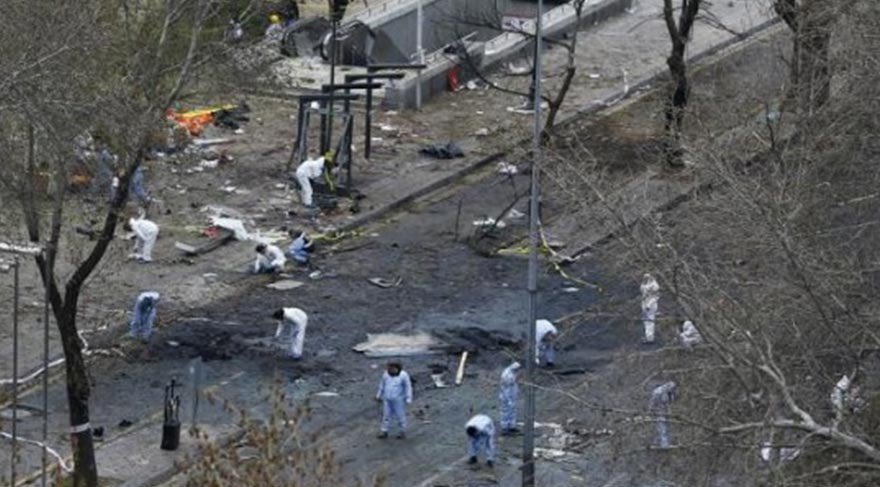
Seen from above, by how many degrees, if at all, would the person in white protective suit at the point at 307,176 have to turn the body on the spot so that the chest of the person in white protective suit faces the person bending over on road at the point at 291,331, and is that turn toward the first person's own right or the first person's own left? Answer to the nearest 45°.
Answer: approximately 90° to the first person's own right

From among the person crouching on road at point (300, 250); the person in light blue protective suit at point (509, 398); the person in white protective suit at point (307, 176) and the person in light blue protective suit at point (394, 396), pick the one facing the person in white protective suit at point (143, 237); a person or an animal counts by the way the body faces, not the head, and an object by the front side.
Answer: the person crouching on road

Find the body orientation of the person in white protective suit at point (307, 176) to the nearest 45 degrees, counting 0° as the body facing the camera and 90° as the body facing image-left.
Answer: approximately 270°

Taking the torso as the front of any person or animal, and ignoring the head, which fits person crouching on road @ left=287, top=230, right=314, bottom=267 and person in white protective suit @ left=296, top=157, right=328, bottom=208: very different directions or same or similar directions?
very different directions

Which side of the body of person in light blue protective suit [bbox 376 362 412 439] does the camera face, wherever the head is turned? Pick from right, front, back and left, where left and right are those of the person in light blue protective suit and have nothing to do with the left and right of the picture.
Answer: front

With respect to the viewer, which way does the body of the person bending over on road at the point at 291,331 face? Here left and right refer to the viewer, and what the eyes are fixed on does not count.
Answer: facing to the left of the viewer

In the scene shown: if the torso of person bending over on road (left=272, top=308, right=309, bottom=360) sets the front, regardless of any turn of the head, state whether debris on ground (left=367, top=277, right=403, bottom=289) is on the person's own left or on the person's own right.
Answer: on the person's own right

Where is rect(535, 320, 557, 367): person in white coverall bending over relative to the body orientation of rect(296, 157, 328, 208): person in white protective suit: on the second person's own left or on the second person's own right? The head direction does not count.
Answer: on the second person's own right

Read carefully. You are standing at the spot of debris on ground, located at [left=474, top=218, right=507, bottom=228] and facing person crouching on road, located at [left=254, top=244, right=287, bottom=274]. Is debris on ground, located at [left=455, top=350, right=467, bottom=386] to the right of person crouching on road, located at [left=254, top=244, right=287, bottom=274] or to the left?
left

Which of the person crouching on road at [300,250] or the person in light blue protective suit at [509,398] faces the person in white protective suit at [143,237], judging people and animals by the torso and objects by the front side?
the person crouching on road

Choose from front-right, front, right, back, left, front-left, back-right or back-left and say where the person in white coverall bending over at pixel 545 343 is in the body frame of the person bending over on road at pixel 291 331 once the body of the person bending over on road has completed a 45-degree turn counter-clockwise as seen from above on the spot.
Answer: back-left

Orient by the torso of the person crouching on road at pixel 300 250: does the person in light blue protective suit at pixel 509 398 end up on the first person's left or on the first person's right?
on the first person's left

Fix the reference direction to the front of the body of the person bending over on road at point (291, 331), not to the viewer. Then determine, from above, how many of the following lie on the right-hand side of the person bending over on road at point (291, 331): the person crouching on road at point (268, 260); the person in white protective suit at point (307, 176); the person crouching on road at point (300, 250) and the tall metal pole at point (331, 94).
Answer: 4

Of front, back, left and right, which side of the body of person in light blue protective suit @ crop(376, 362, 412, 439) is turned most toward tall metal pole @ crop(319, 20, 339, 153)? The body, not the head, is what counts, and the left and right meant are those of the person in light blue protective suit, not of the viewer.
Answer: back
